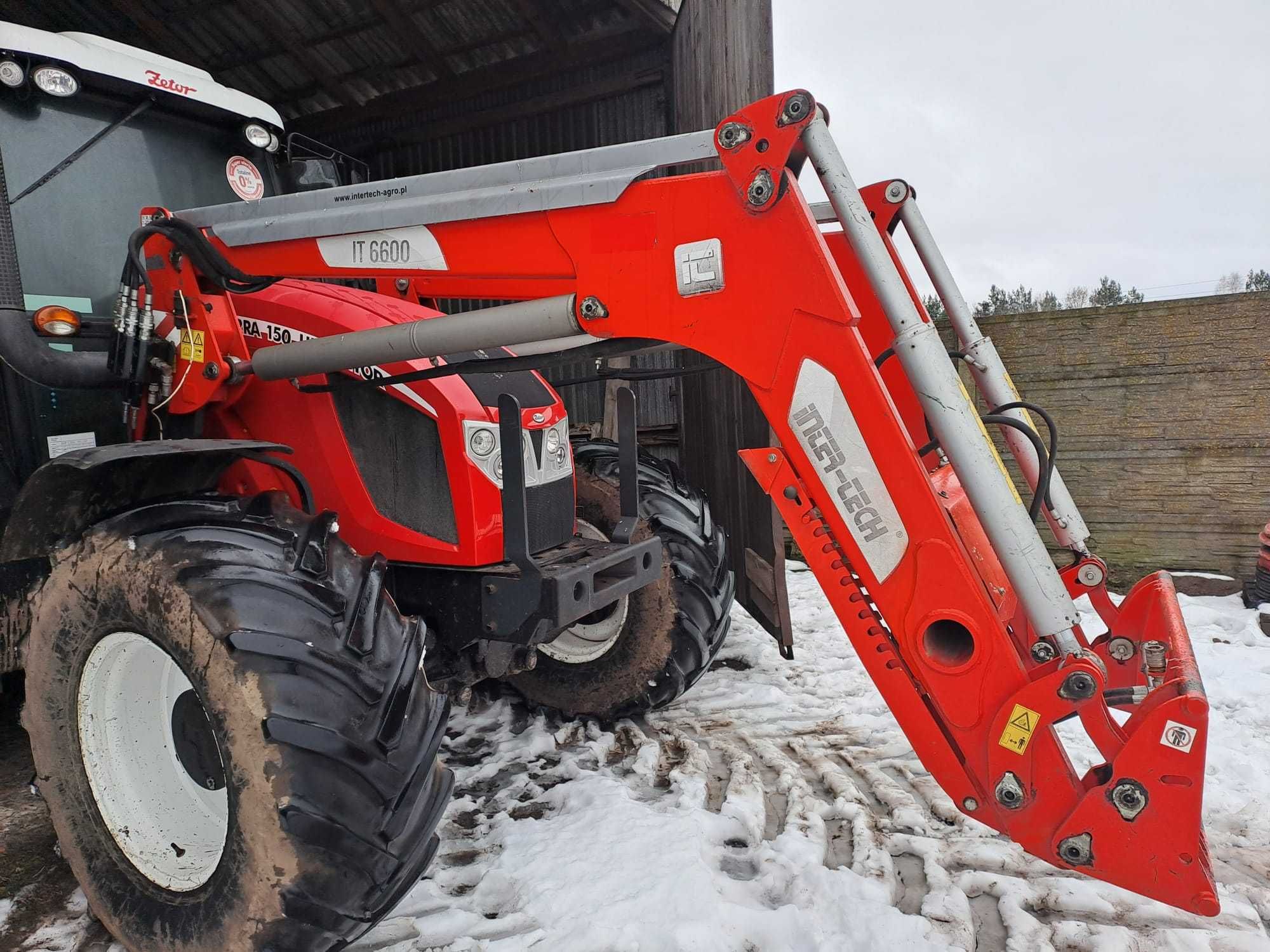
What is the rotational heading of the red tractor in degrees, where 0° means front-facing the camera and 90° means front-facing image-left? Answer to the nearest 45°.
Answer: approximately 315°
